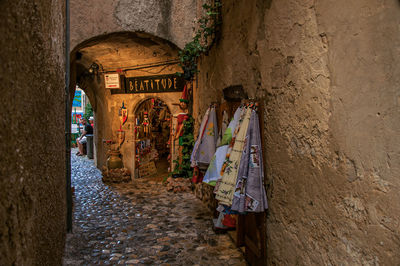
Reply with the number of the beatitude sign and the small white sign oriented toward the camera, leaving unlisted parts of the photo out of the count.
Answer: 2

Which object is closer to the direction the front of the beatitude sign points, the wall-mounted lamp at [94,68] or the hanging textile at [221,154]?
the hanging textile

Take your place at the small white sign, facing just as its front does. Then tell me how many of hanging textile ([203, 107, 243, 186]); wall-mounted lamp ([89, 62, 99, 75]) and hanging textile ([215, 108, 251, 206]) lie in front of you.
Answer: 2

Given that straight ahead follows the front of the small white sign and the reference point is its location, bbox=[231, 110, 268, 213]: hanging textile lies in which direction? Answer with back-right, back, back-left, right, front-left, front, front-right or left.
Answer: front

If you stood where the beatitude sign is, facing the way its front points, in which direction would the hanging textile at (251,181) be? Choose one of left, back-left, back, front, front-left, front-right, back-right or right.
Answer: front

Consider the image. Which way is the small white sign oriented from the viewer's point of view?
toward the camera

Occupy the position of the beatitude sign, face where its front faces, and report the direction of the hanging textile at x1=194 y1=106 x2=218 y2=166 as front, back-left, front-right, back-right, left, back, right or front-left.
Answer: front

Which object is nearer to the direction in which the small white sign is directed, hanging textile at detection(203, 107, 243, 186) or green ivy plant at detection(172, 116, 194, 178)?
the hanging textile

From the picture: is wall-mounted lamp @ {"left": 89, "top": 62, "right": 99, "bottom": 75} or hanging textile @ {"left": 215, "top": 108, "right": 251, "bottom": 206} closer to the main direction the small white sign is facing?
the hanging textile

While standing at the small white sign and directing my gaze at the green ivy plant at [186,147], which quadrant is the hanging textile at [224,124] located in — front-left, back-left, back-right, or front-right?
front-right

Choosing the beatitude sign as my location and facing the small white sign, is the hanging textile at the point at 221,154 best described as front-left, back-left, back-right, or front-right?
back-left

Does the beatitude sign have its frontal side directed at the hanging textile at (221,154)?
yes

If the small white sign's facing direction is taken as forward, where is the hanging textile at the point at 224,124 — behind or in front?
in front

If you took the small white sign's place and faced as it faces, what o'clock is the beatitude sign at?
The beatitude sign is roughly at 10 o'clock from the small white sign.

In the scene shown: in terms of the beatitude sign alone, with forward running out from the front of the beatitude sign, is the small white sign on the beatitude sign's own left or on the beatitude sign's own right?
on the beatitude sign's own right
